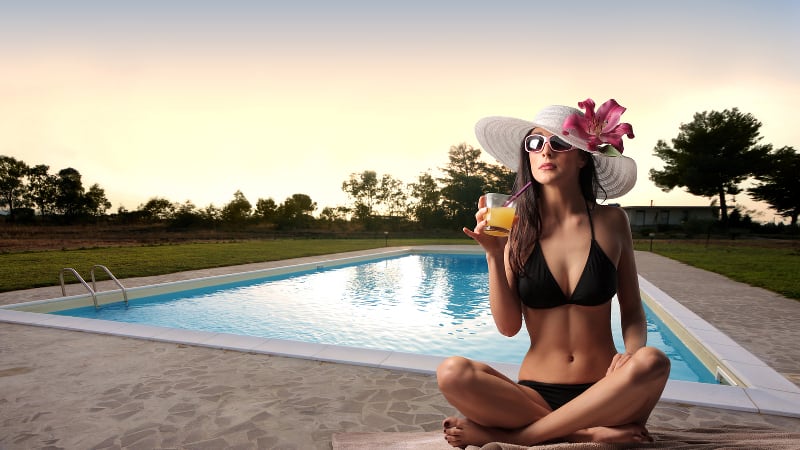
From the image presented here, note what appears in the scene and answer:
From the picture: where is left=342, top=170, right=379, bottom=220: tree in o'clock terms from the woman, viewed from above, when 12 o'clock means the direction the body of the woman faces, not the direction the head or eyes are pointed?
The tree is roughly at 5 o'clock from the woman.

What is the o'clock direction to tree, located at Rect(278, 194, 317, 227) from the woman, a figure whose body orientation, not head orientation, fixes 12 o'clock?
The tree is roughly at 5 o'clock from the woman.

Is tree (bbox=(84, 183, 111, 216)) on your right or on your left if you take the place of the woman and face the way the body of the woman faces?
on your right

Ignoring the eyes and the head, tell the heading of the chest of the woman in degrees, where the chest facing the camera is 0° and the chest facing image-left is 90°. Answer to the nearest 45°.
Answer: approximately 0°

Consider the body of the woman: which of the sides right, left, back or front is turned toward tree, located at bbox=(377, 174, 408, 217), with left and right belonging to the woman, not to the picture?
back

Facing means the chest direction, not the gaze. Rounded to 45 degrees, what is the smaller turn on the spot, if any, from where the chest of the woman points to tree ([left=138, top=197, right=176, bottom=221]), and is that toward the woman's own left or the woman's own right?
approximately 135° to the woman's own right

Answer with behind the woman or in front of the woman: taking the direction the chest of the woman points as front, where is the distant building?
behind

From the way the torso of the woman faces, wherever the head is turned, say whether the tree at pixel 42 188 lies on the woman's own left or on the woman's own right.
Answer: on the woman's own right
